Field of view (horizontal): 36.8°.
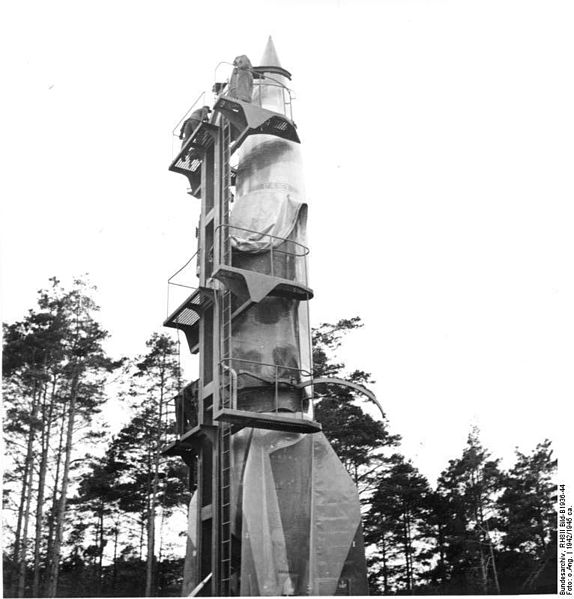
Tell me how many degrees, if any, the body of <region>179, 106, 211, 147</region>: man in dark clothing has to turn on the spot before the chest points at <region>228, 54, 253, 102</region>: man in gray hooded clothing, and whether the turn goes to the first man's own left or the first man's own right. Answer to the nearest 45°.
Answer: approximately 45° to the first man's own right

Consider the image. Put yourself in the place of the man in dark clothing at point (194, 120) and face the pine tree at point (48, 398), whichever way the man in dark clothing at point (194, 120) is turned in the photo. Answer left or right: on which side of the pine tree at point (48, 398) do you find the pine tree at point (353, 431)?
right

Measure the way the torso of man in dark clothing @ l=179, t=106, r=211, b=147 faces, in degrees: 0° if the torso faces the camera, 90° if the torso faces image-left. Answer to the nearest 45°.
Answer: approximately 270°

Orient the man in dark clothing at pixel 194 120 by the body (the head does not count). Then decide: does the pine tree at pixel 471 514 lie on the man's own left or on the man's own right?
on the man's own left

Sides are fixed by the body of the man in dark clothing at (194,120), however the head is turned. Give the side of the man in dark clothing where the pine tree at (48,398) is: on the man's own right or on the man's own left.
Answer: on the man's own left

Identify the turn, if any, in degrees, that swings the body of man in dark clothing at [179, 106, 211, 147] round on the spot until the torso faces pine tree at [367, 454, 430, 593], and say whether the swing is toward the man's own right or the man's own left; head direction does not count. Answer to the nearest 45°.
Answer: approximately 45° to the man's own left

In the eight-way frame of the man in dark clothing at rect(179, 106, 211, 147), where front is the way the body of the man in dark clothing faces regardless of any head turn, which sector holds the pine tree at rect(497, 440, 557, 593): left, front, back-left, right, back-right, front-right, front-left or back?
front-left
